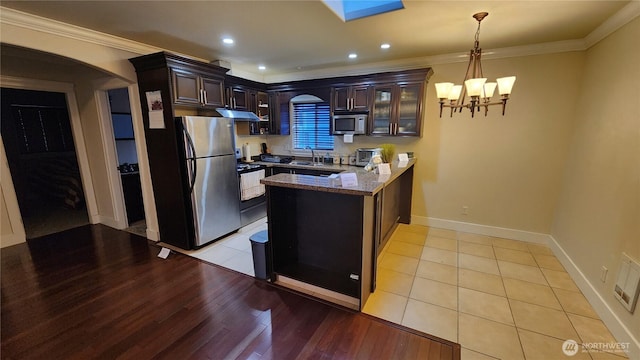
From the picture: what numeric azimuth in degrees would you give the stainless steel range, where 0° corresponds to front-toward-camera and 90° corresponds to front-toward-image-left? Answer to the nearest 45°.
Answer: approximately 315°

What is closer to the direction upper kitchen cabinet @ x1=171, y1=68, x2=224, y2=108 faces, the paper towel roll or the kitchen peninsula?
the kitchen peninsula

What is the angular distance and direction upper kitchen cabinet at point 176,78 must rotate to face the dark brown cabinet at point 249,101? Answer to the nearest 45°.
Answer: approximately 90° to its left

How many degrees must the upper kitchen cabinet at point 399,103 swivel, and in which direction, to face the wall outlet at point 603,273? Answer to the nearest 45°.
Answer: approximately 45° to its left

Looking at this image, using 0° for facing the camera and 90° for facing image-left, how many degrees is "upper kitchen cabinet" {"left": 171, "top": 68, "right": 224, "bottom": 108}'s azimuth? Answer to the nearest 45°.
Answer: approximately 315°

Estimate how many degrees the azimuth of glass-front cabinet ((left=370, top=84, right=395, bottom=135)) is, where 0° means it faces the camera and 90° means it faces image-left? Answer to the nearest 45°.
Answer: approximately 0°

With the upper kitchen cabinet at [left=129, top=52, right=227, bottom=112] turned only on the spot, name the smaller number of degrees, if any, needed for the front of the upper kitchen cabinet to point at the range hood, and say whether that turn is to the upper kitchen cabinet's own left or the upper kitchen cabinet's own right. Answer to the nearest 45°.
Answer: approximately 90° to the upper kitchen cabinet's own left

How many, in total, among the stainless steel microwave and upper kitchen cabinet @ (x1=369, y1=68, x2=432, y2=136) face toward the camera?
2

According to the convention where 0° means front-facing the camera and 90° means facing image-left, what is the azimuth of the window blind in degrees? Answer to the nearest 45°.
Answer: approximately 0°
